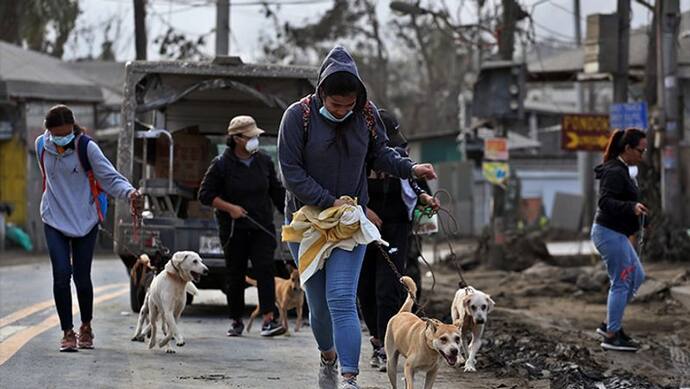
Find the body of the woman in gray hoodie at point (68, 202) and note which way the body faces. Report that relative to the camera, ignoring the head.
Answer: toward the camera

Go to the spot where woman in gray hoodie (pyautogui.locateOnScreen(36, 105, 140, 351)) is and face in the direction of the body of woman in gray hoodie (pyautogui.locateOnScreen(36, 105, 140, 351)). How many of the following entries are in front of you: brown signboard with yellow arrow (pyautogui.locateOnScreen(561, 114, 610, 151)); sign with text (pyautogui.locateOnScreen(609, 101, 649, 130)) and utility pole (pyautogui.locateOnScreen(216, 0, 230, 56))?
0

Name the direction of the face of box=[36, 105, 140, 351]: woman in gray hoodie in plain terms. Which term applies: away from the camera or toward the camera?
toward the camera

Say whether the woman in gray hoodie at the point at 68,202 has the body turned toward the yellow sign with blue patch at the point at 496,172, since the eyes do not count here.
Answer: no

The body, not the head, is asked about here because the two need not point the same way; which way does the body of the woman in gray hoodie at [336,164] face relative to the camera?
toward the camera

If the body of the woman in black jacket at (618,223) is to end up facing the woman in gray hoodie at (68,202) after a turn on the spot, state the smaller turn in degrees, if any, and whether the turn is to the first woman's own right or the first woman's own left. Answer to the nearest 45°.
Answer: approximately 135° to the first woman's own right

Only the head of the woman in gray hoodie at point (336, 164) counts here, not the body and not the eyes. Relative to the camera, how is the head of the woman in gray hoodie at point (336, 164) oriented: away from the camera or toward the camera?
toward the camera

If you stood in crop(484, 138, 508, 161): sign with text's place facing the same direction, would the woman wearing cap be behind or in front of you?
in front

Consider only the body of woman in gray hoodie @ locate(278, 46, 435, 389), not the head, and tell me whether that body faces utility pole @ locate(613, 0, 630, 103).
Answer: no

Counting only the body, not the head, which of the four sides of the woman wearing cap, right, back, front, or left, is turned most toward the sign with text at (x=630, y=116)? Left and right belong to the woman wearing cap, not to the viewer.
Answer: left

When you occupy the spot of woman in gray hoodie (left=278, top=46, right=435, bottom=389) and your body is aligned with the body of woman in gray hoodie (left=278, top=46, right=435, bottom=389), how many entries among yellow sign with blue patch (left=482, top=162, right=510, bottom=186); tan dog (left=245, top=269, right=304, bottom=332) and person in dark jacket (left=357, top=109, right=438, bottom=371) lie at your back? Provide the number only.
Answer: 3
